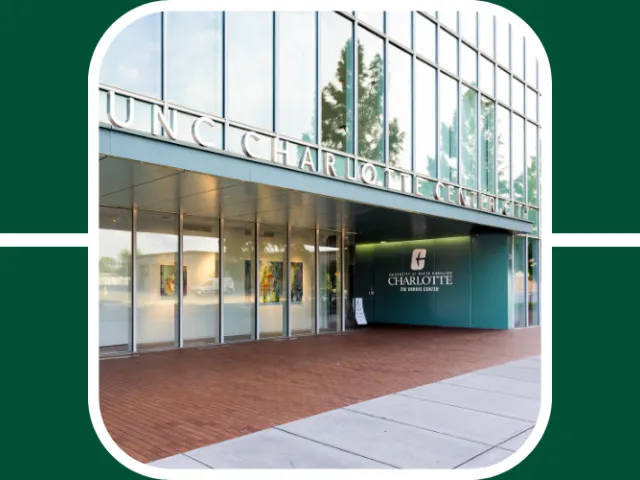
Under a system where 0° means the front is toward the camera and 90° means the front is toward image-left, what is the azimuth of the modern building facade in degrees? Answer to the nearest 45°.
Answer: approximately 315°
